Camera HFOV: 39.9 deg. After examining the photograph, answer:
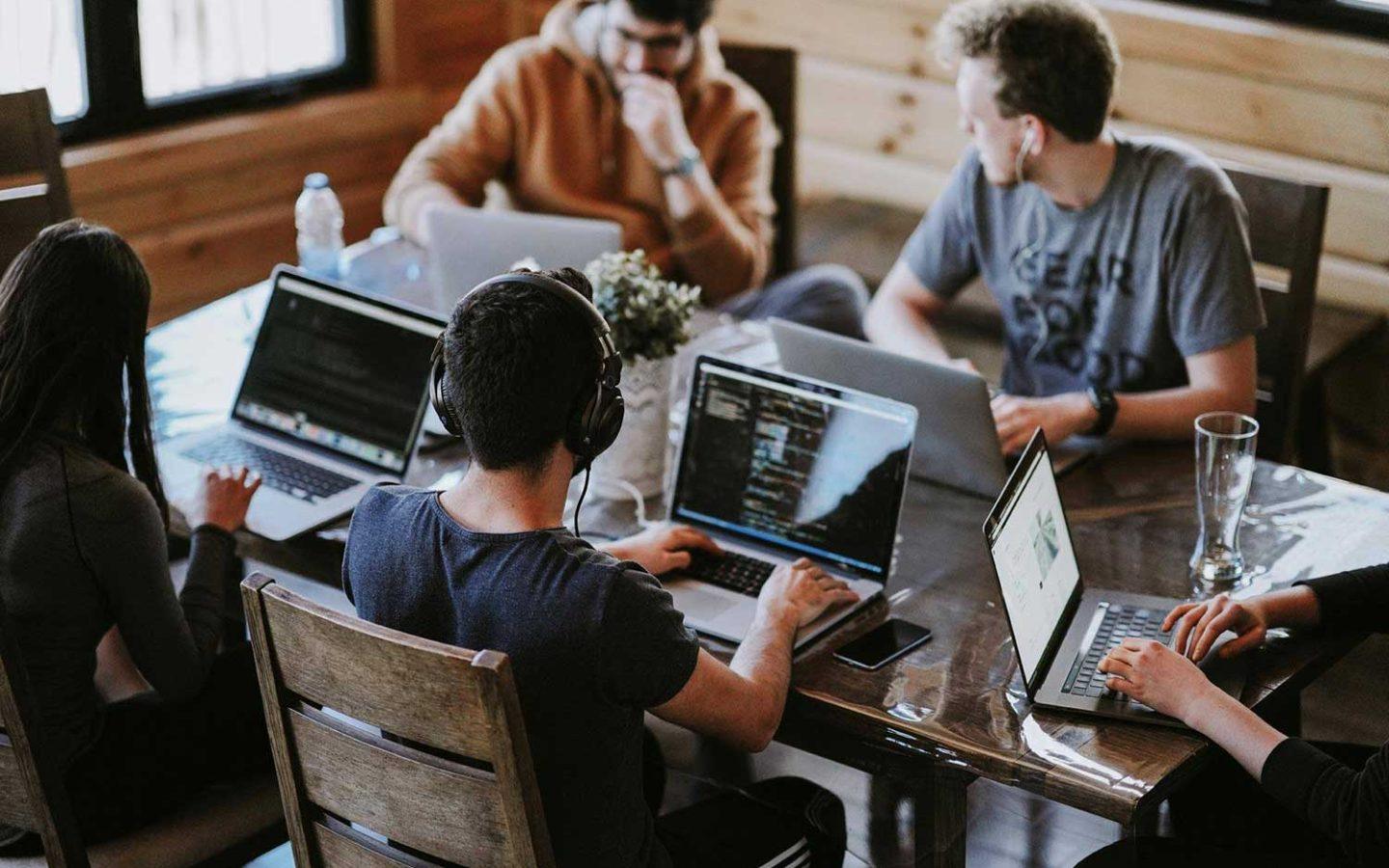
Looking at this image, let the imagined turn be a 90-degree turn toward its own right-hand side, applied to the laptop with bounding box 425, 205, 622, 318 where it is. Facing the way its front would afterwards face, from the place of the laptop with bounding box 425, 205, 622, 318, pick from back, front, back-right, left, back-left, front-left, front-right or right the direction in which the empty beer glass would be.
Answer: front-right

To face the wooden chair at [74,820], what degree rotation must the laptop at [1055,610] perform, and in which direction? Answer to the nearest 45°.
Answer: approximately 180°

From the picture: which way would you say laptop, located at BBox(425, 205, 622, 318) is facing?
away from the camera

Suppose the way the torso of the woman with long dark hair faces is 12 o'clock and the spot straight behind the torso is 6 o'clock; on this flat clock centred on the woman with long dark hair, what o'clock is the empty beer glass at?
The empty beer glass is roughly at 2 o'clock from the woman with long dark hair.

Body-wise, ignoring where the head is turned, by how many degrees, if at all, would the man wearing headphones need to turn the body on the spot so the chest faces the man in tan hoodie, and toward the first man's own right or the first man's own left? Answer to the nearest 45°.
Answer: approximately 45° to the first man's own left

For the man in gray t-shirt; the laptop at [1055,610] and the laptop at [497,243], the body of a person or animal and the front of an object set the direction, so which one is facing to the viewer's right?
the laptop at [1055,610]

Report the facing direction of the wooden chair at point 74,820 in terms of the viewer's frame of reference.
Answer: facing away from the viewer and to the right of the viewer

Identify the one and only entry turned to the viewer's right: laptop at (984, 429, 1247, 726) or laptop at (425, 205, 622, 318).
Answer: laptop at (984, 429, 1247, 726)

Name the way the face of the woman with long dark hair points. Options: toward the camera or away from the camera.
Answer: away from the camera

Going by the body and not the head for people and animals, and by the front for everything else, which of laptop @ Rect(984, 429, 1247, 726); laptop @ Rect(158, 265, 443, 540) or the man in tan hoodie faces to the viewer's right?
laptop @ Rect(984, 429, 1247, 726)

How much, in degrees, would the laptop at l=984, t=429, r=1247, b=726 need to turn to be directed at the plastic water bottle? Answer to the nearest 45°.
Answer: approximately 135° to its left

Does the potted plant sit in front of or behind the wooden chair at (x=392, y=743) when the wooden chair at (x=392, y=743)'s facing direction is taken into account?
in front

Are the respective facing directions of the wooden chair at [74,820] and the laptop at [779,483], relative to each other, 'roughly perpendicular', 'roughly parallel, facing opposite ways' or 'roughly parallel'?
roughly parallel, facing opposite ways

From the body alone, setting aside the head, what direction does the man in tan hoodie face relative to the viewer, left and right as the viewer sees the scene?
facing the viewer

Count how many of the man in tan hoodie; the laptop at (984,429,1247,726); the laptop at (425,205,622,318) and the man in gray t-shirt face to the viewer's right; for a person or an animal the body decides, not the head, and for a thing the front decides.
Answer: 1

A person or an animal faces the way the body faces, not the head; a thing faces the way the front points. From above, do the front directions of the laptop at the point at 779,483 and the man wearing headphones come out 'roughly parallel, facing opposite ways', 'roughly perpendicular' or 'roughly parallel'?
roughly parallel, facing opposite ways

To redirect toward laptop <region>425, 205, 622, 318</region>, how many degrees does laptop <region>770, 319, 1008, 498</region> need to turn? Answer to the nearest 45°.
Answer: approximately 90° to its left

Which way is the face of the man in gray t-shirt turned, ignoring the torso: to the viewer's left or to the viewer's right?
to the viewer's left
